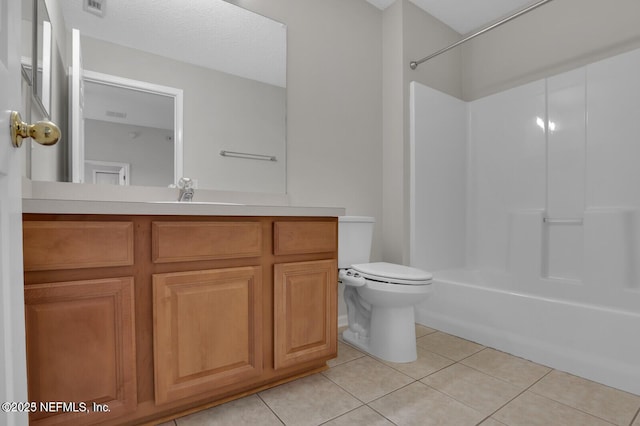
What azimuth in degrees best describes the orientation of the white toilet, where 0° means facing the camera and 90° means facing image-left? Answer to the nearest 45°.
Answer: approximately 315°

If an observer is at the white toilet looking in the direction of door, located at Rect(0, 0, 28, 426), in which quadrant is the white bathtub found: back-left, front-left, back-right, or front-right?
back-left

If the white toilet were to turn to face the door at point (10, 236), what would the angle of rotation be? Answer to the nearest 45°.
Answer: approximately 45° to its right

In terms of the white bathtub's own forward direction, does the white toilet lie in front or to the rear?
in front

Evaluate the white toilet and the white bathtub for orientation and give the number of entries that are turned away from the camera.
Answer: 0

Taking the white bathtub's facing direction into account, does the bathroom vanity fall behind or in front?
in front

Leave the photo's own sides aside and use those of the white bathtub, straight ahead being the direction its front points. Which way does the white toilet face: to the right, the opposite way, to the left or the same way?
to the left

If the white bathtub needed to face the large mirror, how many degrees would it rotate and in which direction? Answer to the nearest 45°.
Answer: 0° — it already faces it

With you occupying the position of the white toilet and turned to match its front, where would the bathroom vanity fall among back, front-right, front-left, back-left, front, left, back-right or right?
right

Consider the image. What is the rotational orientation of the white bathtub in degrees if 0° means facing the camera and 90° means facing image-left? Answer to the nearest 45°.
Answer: approximately 45°

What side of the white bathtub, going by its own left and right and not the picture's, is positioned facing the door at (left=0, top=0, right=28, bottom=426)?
front
